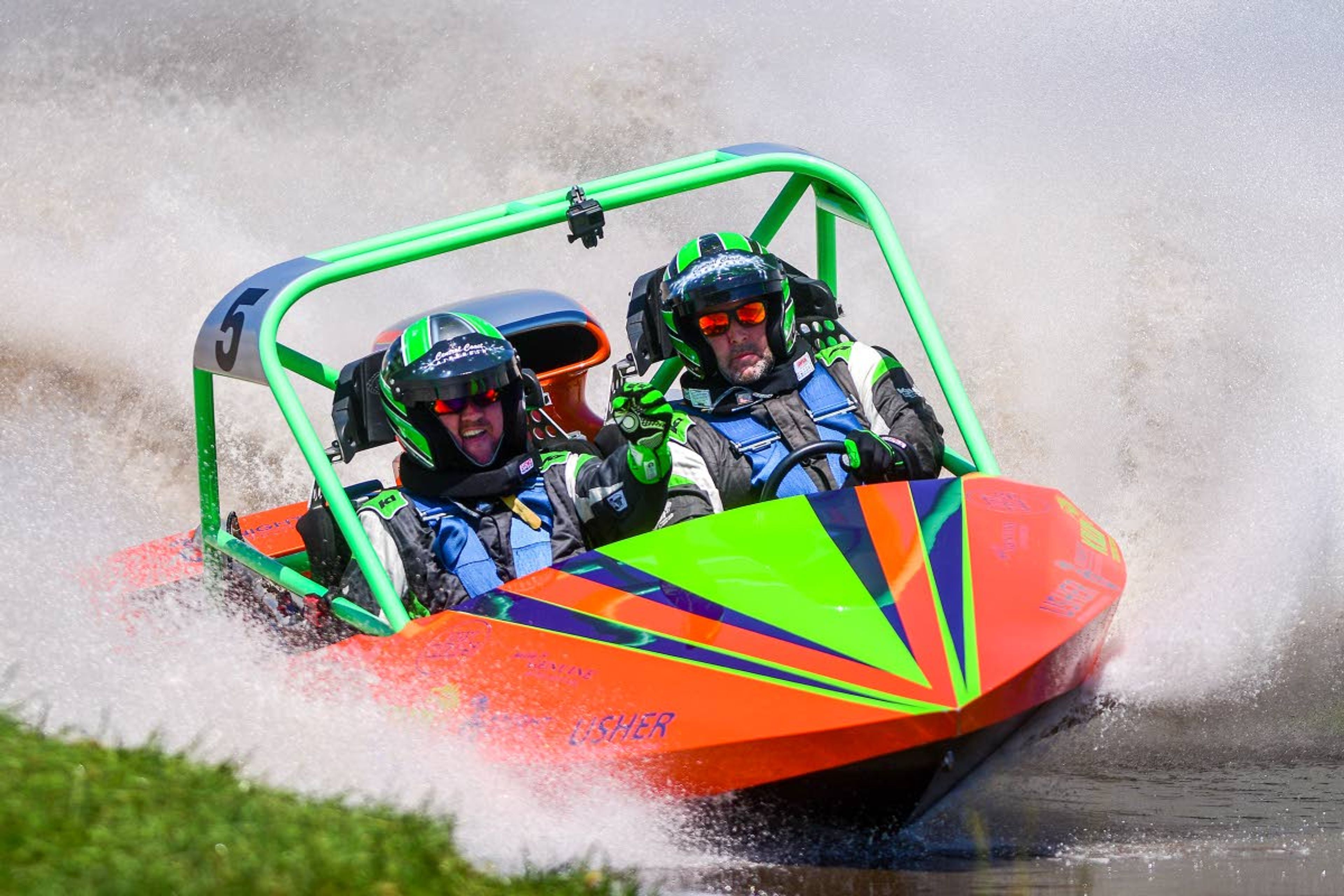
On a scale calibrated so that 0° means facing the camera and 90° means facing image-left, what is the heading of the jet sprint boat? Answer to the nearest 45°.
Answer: approximately 315°
